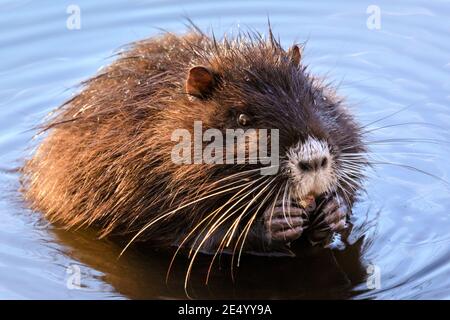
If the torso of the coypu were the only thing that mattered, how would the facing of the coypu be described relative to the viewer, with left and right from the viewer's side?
facing the viewer and to the right of the viewer
